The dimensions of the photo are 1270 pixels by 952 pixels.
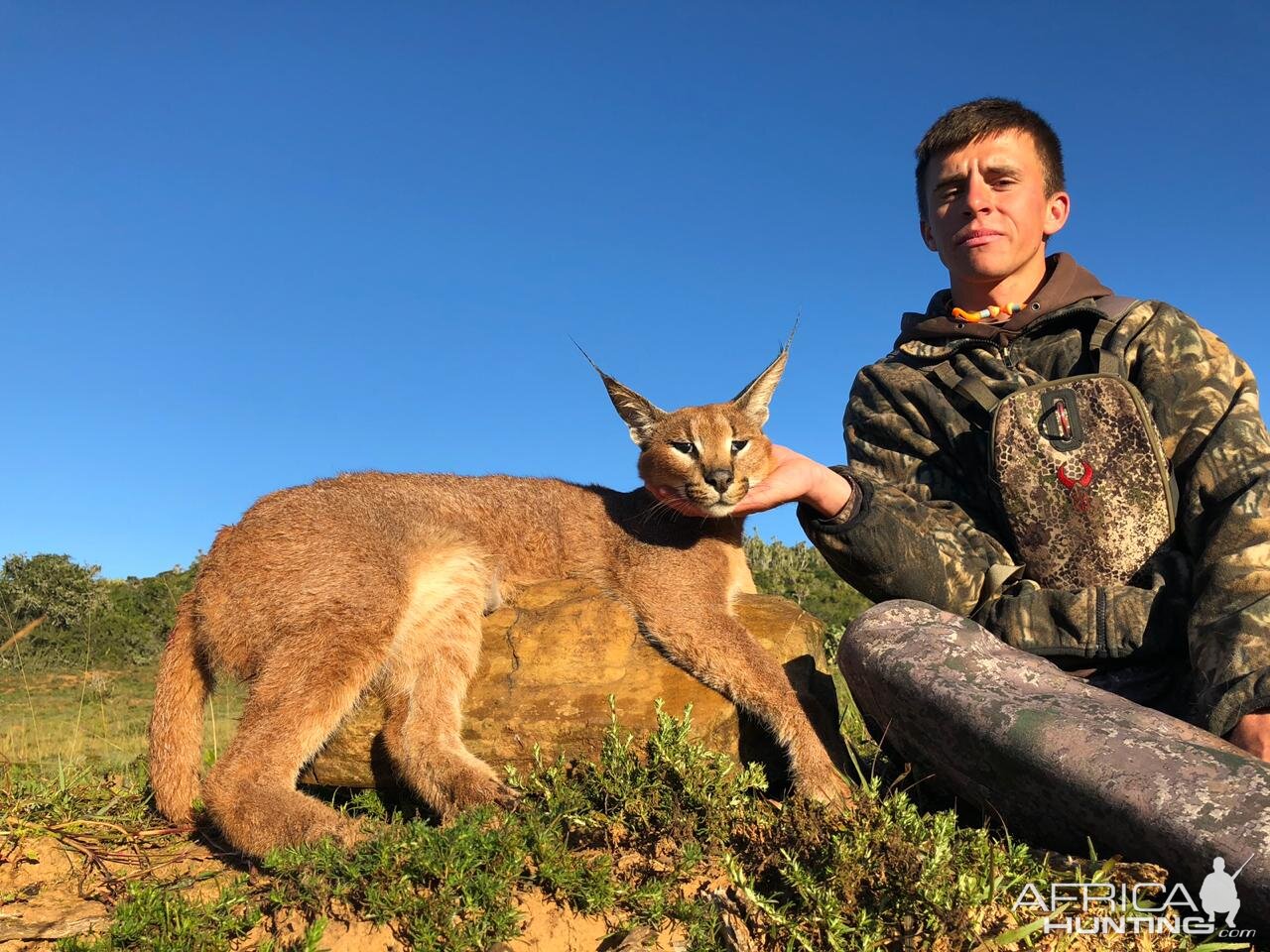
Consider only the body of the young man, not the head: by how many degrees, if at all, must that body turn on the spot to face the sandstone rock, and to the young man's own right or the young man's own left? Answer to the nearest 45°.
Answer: approximately 90° to the young man's own right

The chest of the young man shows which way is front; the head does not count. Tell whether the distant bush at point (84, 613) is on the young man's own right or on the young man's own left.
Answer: on the young man's own right

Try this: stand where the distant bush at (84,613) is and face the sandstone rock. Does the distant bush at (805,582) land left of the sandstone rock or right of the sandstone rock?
left

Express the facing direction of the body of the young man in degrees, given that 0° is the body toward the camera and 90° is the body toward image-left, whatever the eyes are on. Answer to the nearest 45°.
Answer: approximately 0°

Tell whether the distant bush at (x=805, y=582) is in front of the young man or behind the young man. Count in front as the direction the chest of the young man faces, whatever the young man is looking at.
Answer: behind
